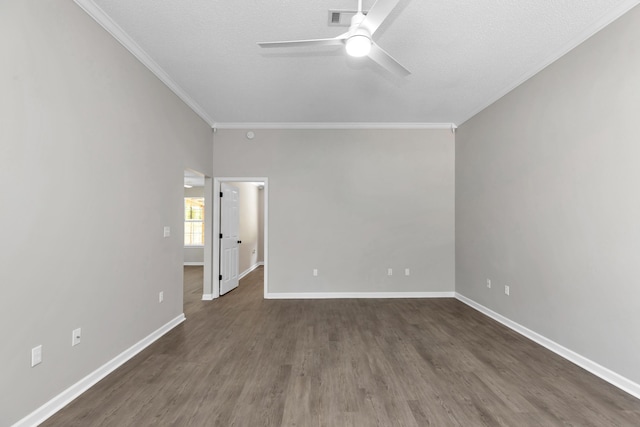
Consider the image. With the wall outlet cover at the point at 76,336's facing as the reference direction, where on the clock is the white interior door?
The white interior door is roughly at 9 o'clock from the wall outlet cover.

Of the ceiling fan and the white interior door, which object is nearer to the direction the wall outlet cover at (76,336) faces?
the ceiling fan

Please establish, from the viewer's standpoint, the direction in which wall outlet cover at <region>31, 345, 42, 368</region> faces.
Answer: facing the viewer and to the right of the viewer

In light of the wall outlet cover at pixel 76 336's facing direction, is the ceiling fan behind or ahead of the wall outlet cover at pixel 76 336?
ahead

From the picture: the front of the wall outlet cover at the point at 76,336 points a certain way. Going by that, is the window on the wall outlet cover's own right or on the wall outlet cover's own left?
on the wall outlet cover's own left

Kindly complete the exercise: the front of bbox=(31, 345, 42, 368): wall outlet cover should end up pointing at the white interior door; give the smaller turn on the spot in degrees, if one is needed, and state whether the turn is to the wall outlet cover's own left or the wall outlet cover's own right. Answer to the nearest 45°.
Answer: approximately 90° to the wall outlet cover's own left

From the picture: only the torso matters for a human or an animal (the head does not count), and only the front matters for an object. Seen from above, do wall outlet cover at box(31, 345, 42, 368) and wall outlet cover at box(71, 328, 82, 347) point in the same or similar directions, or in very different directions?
same or similar directions

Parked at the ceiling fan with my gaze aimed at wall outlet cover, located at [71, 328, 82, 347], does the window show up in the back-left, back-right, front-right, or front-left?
front-right

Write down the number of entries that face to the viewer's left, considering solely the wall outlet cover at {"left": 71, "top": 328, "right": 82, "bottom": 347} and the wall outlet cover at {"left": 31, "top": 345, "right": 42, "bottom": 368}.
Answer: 0
